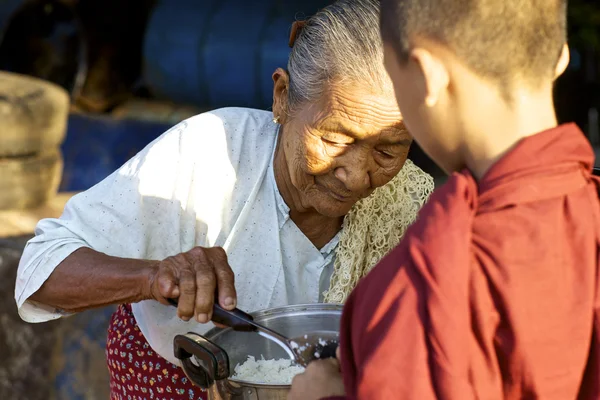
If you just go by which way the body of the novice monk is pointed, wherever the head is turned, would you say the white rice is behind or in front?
in front

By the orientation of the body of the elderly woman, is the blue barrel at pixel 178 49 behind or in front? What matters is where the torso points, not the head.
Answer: behind

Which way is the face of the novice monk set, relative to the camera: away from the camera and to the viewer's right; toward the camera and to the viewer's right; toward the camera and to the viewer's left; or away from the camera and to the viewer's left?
away from the camera and to the viewer's left

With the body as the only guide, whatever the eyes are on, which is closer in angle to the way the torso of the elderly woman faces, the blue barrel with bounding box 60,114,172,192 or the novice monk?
the novice monk

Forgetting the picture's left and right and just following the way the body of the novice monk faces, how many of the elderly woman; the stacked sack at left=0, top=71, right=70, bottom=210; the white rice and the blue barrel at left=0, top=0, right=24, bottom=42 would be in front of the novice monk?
4

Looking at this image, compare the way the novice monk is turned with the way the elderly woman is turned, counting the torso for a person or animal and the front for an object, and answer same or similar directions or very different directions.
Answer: very different directions

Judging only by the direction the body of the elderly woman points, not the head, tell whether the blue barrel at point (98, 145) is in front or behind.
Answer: behind

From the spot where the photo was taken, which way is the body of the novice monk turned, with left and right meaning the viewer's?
facing away from the viewer and to the left of the viewer

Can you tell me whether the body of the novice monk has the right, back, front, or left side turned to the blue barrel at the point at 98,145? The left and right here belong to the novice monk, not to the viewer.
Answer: front

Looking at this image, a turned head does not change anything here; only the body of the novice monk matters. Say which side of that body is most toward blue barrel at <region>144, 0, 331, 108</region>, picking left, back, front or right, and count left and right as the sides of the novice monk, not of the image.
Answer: front

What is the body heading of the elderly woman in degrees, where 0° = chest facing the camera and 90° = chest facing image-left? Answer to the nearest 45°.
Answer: approximately 315°

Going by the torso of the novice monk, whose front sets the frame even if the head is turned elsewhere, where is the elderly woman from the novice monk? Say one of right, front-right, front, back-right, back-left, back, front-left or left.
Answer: front

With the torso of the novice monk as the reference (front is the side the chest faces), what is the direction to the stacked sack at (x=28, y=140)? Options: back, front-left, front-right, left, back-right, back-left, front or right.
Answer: front

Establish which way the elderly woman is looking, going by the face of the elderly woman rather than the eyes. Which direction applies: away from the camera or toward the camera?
toward the camera

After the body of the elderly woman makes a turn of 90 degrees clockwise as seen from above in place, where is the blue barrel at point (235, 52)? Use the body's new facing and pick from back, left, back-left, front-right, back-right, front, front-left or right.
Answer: back-right
